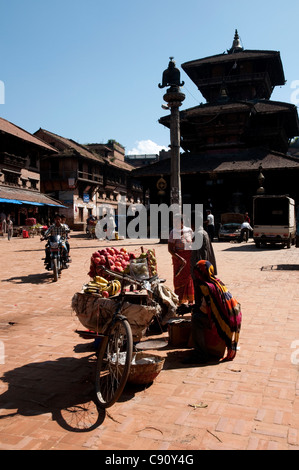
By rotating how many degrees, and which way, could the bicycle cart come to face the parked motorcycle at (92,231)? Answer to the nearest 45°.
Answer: approximately 180°

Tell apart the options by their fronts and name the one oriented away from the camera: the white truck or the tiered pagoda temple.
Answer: the white truck

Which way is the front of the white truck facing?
away from the camera

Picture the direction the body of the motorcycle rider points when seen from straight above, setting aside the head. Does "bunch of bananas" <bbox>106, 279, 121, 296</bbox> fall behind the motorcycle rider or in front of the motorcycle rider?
in front

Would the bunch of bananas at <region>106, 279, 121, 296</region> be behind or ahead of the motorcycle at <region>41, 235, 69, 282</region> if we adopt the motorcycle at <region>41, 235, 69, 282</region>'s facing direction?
ahead

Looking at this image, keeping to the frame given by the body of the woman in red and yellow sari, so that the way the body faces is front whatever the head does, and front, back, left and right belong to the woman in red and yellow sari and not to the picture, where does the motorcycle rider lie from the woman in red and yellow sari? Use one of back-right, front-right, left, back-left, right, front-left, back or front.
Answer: front-right

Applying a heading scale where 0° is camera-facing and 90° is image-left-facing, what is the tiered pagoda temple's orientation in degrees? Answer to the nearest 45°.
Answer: approximately 45°

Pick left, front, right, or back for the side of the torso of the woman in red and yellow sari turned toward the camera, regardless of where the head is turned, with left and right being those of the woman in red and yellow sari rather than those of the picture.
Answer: left
